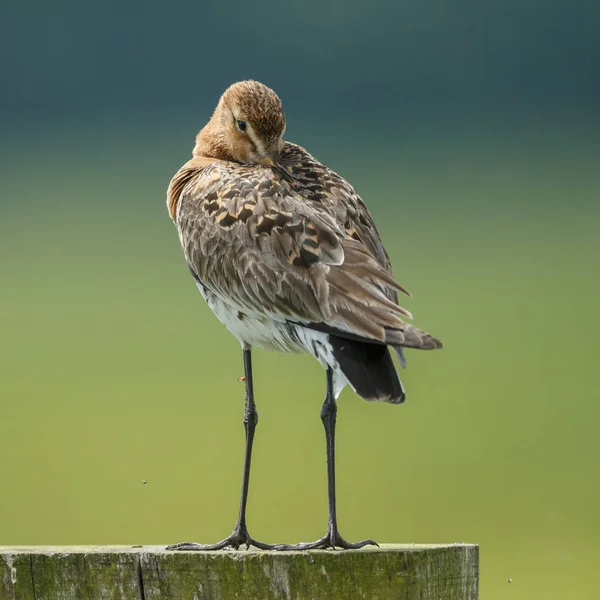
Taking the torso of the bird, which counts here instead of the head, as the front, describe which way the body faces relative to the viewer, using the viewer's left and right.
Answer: facing away from the viewer and to the left of the viewer
